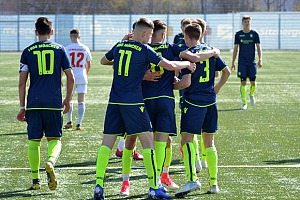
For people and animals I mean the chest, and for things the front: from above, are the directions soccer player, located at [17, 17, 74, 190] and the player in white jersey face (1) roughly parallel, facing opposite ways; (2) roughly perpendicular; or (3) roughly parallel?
roughly parallel

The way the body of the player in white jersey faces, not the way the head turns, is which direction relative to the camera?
away from the camera

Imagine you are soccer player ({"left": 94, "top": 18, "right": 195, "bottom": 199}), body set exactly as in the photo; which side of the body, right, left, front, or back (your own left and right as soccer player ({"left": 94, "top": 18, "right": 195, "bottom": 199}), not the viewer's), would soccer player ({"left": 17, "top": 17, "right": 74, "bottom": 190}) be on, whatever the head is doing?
left

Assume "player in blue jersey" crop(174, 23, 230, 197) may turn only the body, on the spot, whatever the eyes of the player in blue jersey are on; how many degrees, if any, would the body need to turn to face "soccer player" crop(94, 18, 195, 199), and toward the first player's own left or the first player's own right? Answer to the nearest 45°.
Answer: approximately 90° to the first player's own left

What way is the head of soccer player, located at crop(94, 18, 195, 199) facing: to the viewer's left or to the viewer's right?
to the viewer's right

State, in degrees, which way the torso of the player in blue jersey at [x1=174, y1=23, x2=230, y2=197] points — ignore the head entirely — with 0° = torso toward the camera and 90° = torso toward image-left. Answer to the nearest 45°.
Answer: approximately 135°

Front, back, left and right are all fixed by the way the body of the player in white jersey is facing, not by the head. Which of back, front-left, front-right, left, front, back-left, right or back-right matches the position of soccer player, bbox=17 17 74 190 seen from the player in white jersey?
back

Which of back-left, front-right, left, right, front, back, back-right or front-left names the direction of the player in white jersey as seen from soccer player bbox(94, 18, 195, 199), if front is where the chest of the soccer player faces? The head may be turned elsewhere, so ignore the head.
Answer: front-left

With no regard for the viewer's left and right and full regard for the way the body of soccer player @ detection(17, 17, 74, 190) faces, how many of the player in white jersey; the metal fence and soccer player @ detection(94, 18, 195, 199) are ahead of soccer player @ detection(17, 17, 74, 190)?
2

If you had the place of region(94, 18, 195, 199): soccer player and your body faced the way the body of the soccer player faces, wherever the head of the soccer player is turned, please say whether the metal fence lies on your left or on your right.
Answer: on your left

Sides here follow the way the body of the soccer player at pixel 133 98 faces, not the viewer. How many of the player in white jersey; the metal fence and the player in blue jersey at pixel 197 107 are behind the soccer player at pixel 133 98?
0

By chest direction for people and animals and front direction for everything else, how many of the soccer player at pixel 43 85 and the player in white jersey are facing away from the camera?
2

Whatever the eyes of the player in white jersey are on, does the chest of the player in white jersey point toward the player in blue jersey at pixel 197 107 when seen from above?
no

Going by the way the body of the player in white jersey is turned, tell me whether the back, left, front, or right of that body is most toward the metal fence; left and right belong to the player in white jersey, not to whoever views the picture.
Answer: front
